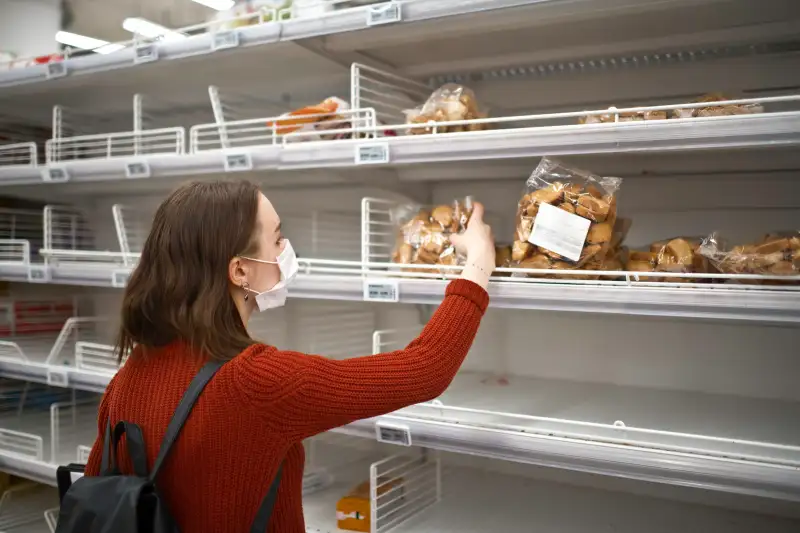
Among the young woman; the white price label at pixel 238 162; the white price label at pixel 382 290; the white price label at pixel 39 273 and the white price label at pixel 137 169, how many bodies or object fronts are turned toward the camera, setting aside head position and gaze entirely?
4

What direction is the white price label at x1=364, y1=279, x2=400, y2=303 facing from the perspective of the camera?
toward the camera

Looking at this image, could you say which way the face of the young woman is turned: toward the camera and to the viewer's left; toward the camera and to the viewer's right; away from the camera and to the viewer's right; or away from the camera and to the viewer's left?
away from the camera and to the viewer's right

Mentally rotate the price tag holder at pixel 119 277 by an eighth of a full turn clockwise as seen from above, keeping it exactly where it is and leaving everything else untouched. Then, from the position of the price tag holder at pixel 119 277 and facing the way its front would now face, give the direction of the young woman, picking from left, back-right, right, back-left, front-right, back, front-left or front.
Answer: front-left

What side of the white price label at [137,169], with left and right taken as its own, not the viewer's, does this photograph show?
front

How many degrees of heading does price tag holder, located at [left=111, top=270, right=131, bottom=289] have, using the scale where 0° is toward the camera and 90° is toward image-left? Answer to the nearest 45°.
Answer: approximately 0°

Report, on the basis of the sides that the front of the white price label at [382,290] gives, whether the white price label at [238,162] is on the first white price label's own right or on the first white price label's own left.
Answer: on the first white price label's own right

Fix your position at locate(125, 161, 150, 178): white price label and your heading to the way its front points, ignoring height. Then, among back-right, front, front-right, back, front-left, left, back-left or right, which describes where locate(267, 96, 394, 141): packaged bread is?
front-left

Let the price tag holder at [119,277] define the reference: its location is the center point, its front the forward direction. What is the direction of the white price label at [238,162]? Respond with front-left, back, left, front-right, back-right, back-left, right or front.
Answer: front-left

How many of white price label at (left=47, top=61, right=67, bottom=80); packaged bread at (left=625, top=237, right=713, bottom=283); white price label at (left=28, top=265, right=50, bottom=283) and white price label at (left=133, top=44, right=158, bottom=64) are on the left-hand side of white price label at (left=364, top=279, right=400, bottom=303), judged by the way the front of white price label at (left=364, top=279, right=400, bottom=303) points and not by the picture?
1
